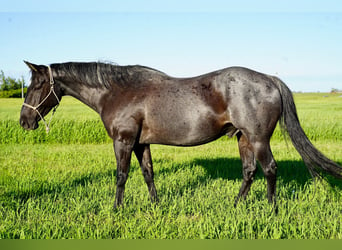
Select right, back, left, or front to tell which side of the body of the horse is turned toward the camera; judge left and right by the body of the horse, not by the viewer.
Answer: left
